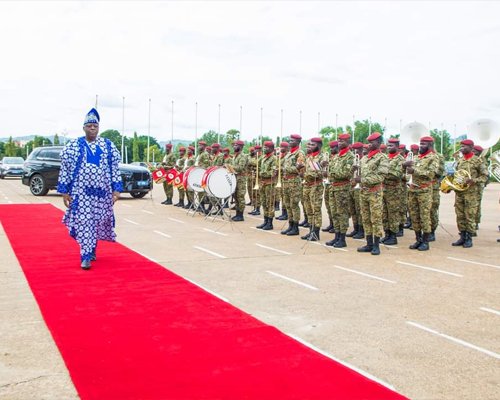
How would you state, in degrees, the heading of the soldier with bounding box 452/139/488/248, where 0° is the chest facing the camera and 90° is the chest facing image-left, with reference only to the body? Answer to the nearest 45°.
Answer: approximately 45°

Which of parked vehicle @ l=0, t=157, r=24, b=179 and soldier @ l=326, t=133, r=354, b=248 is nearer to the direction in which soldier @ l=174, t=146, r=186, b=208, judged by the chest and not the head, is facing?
the parked vehicle

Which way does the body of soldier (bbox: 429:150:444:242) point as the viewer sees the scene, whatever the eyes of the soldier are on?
to the viewer's left

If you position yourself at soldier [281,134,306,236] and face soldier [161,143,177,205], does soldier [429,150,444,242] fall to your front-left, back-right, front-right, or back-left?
back-right

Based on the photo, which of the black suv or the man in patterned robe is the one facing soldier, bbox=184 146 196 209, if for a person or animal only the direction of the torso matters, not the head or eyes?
the black suv

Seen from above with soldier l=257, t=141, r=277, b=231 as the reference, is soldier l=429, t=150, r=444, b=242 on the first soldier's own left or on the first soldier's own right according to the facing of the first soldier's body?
on the first soldier's own left

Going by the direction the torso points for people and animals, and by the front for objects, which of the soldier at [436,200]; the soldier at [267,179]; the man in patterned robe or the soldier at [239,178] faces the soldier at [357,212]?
the soldier at [436,200]

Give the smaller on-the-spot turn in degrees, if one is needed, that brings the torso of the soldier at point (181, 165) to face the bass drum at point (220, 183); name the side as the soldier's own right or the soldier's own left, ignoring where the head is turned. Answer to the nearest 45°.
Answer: approximately 90° to the soldier's own left

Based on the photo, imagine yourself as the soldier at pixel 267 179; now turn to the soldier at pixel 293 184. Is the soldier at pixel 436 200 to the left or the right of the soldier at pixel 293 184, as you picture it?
left

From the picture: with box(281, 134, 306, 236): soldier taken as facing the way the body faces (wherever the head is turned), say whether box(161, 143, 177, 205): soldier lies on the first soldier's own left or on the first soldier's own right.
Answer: on the first soldier's own right

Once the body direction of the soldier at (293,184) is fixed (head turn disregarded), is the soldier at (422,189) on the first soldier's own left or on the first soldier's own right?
on the first soldier's own left

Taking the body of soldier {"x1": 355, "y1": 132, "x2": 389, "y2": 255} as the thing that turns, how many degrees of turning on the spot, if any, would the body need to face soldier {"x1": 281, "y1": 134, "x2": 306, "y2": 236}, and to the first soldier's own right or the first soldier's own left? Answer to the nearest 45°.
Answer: approximately 90° to the first soldier's own right

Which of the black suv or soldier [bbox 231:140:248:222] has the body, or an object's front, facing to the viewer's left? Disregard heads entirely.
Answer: the soldier
